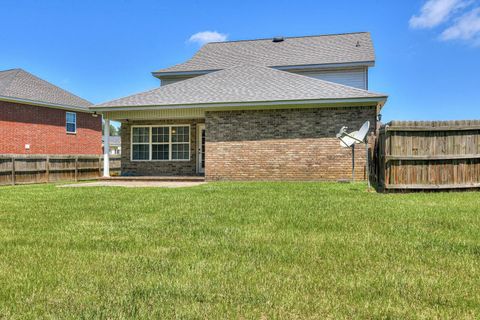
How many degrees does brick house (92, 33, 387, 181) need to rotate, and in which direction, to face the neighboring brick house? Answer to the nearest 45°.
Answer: approximately 45° to its left

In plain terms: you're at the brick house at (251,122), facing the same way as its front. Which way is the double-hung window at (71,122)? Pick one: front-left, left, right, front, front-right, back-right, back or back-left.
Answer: front-left

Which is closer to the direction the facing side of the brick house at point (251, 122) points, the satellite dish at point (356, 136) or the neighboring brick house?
the neighboring brick house

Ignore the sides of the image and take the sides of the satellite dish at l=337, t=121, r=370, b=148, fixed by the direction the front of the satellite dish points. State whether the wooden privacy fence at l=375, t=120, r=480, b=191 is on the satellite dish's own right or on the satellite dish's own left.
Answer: on the satellite dish's own left

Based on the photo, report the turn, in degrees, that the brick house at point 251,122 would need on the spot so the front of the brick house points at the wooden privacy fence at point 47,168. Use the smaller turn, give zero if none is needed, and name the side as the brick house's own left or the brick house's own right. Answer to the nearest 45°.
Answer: approximately 90° to the brick house's own left

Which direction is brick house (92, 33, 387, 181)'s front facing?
away from the camera

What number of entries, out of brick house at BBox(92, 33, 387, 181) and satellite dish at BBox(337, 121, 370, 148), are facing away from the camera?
1

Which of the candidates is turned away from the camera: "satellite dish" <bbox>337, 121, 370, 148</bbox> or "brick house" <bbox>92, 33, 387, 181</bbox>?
the brick house

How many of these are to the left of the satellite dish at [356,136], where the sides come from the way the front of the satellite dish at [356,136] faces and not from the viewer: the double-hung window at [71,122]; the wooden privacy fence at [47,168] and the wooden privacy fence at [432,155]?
1
